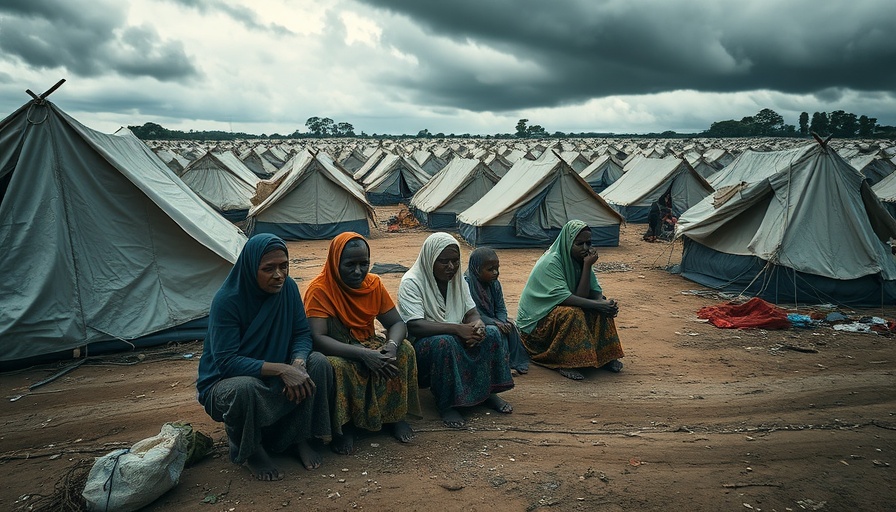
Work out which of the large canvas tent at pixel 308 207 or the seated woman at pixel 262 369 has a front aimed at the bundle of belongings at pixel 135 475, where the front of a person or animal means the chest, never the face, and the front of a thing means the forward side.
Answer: the large canvas tent

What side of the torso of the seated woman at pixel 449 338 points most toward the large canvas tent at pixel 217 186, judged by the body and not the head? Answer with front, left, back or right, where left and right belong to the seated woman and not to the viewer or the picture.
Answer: back

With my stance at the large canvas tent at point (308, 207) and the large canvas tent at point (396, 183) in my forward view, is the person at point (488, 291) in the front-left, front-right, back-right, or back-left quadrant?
back-right

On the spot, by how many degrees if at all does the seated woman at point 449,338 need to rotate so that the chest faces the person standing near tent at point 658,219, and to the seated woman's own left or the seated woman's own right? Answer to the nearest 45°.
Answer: approximately 90° to the seated woman's own left

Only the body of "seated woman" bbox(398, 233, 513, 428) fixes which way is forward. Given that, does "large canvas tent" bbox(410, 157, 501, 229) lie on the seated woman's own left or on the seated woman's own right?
on the seated woman's own left

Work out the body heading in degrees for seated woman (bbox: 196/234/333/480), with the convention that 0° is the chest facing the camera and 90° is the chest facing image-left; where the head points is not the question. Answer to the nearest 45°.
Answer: approximately 315°

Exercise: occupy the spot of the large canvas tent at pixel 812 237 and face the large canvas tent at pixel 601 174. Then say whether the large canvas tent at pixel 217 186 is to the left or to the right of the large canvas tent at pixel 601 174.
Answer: left

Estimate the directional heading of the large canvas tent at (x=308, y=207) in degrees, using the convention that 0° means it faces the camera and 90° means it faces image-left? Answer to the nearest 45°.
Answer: approximately 0°
